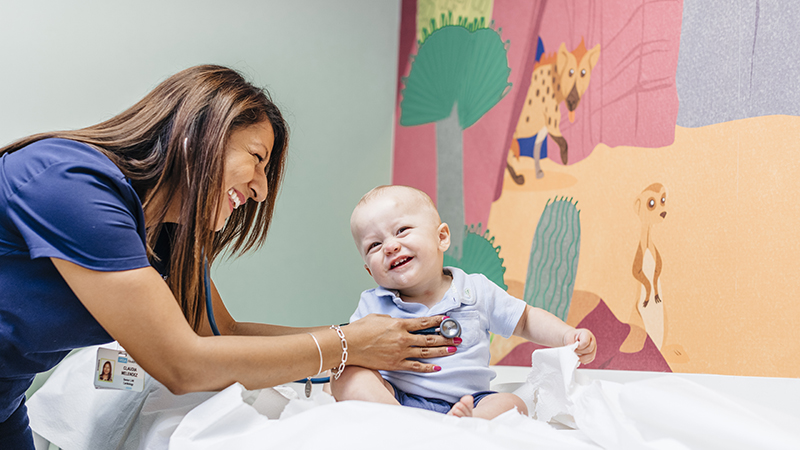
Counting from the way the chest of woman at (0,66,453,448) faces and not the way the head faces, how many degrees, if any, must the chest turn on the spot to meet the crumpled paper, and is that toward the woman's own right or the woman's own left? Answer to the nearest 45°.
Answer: approximately 45° to the woman's own right

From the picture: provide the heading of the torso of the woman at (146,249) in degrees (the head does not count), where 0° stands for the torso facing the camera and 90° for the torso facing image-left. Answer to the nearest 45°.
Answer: approximately 270°

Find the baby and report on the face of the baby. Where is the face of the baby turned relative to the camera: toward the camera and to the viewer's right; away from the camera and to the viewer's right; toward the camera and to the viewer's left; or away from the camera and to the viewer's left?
toward the camera and to the viewer's left

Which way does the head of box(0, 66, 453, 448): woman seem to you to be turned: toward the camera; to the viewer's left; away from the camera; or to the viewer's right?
to the viewer's right
